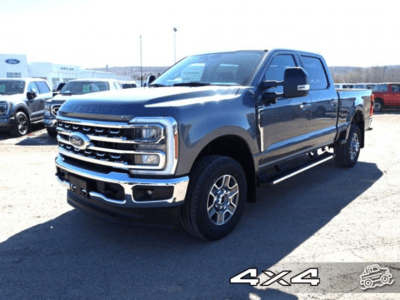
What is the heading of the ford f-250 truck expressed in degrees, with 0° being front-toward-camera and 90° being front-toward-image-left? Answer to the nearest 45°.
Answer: approximately 45°

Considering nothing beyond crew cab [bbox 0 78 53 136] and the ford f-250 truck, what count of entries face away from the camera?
0

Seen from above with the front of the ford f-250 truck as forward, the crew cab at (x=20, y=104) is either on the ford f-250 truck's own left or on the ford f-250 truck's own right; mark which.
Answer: on the ford f-250 truck's own right

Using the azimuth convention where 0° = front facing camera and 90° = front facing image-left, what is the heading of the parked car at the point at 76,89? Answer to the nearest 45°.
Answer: approximately 45°
